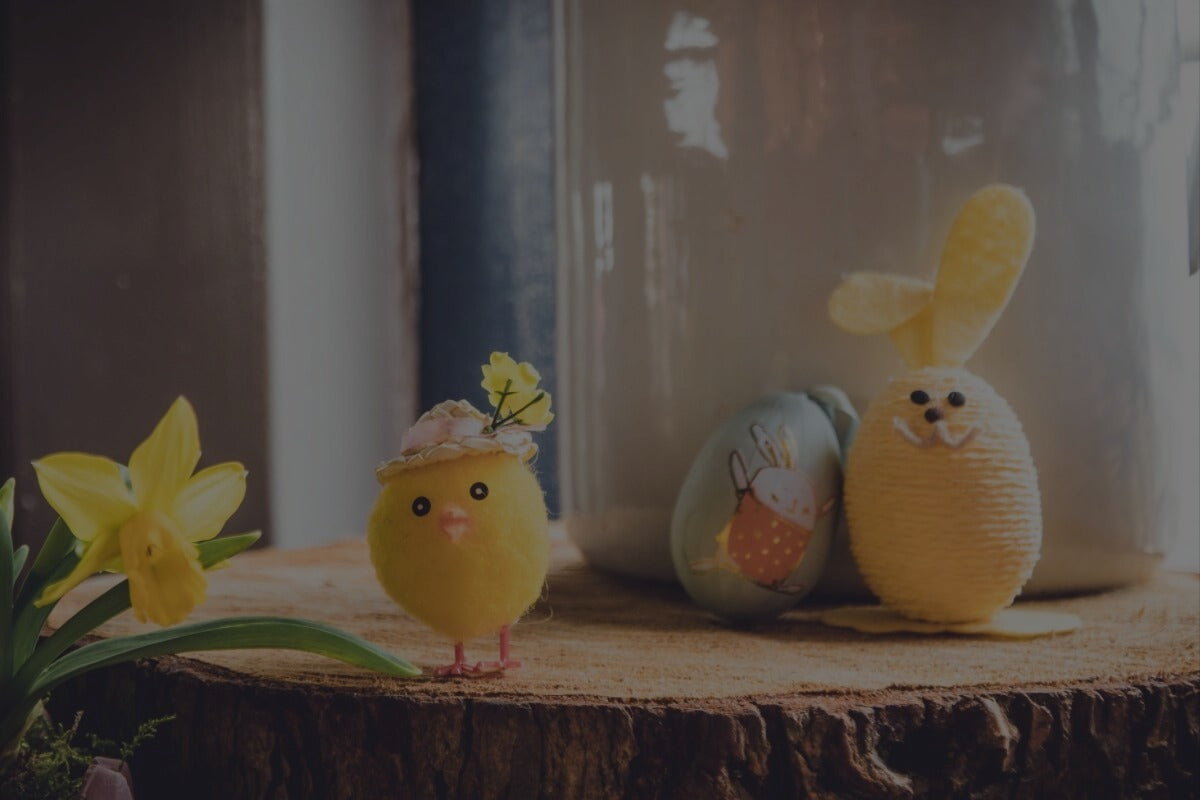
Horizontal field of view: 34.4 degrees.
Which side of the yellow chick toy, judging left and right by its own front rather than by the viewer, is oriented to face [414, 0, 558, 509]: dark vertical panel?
back

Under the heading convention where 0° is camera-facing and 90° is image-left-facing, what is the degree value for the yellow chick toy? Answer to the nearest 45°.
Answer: approximately 0°

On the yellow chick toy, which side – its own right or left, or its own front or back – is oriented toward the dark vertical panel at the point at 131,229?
back
